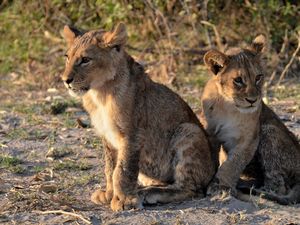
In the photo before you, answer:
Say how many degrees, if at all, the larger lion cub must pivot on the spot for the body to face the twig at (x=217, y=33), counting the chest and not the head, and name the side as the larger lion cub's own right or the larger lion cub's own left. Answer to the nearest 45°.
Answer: approximately 135° to the larger lion cub's own right

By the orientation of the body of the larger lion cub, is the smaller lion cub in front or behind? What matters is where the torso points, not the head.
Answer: behind

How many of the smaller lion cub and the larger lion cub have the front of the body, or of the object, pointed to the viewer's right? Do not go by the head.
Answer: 0

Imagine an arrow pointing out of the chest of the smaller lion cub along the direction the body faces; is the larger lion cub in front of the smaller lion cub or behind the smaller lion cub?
in front

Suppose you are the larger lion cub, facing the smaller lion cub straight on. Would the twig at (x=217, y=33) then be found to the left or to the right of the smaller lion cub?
left

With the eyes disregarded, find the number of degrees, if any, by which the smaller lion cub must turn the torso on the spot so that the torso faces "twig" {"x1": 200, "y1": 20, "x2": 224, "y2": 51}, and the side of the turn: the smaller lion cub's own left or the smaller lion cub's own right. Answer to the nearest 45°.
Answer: approximately 135° to the smaller lion cub's own right

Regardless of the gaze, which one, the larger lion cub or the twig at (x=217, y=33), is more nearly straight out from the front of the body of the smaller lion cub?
the larger lion cub

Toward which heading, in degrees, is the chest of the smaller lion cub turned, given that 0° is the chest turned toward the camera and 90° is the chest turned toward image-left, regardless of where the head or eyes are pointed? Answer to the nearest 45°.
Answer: approximately 45°
